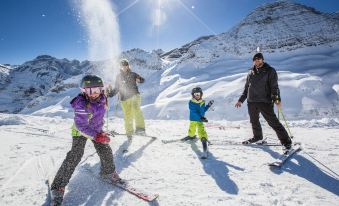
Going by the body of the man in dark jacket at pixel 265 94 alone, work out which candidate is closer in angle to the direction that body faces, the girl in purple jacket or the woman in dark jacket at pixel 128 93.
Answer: the girl in purple jacket

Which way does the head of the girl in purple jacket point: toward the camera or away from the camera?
toward the camera

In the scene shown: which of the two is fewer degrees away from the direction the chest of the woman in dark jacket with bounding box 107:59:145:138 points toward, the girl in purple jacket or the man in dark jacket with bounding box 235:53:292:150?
the girl in purple jacket

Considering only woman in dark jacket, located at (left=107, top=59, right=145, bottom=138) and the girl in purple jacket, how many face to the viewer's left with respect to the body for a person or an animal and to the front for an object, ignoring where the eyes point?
0

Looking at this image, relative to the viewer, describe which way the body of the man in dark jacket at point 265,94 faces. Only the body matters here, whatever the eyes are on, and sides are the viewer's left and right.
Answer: facing the viewer and to the left of the viewer

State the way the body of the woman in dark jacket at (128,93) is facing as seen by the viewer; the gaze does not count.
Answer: toward the camera

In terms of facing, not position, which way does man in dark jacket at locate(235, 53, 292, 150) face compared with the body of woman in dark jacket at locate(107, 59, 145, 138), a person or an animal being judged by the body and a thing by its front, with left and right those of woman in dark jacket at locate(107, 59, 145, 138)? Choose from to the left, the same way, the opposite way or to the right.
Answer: the same way

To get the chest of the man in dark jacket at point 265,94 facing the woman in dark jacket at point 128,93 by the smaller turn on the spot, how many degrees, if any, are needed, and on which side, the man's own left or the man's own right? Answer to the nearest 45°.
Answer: approximately 45° to the man's own right

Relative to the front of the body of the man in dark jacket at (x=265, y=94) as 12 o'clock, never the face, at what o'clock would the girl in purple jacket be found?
The girl in purple jacket is roughly at 12 o'clock from the man in dark jacket.

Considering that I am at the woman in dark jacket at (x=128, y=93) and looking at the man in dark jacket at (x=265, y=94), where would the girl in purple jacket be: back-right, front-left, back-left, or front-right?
front-right

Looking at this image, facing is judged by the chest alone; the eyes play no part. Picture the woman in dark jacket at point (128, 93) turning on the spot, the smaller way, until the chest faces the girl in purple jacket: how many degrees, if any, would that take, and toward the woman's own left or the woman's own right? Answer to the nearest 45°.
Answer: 0° — they already face them

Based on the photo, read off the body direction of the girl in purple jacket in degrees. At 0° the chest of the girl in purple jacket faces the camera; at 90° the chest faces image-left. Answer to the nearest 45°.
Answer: approximately 315°

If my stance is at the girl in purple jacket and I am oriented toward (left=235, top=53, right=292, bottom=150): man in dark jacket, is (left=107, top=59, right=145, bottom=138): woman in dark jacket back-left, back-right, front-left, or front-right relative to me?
front-left

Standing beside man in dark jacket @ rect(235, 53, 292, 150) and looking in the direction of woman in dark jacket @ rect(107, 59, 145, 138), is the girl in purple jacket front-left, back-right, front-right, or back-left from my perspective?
front-left

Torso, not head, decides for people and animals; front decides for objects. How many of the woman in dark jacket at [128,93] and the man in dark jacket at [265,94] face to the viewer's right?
0
